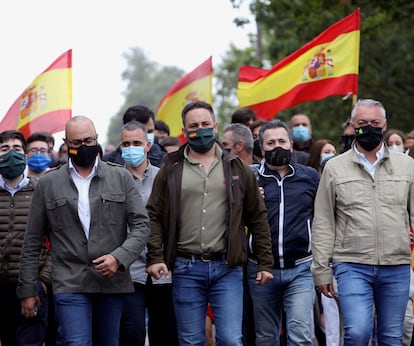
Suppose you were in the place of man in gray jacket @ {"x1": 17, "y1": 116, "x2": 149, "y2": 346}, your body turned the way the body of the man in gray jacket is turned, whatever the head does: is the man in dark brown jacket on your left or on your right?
on your left

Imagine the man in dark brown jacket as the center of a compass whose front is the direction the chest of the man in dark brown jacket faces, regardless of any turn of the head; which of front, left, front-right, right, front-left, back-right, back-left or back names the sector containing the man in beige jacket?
left

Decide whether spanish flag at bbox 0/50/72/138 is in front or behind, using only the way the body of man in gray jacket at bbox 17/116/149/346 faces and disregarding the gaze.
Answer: behind

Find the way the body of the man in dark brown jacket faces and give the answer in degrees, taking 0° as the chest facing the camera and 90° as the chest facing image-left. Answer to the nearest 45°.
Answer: approximately 0°

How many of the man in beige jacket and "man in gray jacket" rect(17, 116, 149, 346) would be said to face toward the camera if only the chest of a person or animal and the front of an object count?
2

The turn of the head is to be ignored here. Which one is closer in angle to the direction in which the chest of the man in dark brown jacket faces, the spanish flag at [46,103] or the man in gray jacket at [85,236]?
the man in gray jacket
